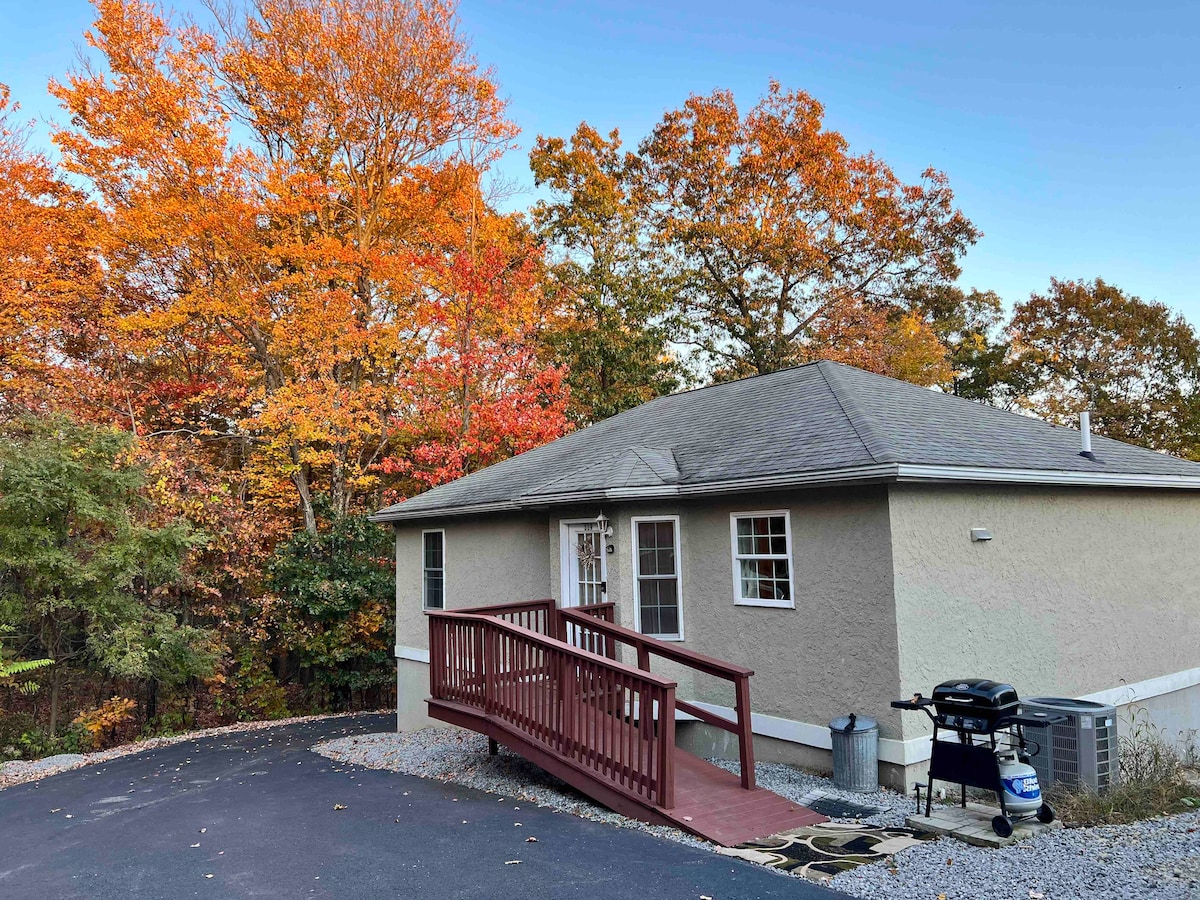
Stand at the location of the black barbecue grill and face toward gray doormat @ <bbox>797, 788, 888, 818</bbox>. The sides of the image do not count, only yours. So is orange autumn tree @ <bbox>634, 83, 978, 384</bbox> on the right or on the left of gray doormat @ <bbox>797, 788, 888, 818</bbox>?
right

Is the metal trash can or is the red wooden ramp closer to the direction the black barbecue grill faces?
the red wooden ramp

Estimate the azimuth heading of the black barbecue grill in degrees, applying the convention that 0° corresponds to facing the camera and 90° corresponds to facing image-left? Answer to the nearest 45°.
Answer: approximately 45°

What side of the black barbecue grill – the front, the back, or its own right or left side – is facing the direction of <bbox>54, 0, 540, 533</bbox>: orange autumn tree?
right

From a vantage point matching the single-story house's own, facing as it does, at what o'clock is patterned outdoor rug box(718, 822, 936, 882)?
The patterned outdoor rug is roughly at 11 o'clock from the single-story house.

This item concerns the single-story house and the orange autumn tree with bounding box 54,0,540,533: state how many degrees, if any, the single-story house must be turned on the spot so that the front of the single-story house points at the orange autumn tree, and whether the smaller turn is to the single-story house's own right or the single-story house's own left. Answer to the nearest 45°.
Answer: approximately 90° to the single-story house's own right

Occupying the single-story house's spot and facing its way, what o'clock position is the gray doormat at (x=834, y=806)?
The gray doormat is roughly at 11 o'clock from the single-story house.

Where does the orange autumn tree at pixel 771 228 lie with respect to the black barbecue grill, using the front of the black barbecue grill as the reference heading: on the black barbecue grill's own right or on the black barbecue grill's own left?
on the black barbecue grill's own right

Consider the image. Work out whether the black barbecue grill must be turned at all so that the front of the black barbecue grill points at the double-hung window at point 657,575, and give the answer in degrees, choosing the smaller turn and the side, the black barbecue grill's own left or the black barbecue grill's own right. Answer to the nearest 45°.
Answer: approximately 90° to the black barbecue grill's own right

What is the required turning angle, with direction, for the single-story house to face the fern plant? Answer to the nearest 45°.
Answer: approximately 45° to its right
